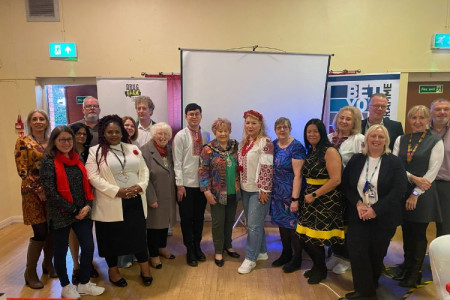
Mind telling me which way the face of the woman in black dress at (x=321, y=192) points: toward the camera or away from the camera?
toward the camera

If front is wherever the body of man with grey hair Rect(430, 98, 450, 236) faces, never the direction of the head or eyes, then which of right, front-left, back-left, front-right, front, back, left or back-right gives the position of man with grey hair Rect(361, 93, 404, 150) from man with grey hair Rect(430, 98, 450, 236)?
right

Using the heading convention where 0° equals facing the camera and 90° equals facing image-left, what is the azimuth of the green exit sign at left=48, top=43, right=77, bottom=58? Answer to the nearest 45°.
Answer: approximately 0°

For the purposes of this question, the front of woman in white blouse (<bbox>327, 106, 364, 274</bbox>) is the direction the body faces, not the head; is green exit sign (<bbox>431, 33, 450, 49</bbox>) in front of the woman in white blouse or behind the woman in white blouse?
behind

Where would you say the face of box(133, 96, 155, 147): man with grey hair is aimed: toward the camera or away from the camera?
toward the camera

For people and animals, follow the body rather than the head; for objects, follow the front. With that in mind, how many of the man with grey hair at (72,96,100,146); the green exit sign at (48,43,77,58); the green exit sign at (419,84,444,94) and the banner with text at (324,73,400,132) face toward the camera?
4

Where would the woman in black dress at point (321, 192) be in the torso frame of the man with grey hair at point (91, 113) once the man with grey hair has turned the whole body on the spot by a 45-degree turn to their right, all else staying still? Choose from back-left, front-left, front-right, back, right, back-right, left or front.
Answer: left

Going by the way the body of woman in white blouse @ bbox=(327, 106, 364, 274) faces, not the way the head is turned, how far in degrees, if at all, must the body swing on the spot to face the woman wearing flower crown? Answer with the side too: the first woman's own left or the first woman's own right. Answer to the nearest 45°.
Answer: approximately 45° to the first woman's own right

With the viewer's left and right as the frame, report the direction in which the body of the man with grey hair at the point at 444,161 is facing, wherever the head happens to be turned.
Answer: facing the viewer

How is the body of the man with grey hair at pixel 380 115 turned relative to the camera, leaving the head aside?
toward the camera

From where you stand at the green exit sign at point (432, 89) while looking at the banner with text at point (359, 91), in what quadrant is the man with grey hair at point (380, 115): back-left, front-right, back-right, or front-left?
front-left

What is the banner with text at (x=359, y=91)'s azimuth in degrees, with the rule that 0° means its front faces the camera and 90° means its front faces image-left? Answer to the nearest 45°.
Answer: approximately 0°

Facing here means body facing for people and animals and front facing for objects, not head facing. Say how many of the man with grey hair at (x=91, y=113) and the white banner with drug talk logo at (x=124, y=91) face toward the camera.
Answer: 2

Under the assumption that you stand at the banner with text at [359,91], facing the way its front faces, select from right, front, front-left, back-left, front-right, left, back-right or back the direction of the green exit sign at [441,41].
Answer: back-left

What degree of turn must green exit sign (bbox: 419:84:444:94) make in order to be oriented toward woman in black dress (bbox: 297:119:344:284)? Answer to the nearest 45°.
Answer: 0° — it already faces them

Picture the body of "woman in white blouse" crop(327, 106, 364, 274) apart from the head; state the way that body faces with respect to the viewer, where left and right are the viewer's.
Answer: facing the viewer and to the left of the viewer

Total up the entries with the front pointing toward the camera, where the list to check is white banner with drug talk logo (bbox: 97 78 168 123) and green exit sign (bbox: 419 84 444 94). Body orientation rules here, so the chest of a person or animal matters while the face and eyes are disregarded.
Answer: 2
